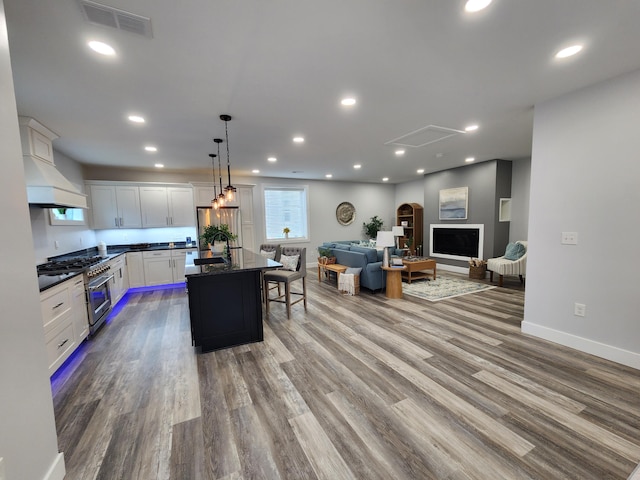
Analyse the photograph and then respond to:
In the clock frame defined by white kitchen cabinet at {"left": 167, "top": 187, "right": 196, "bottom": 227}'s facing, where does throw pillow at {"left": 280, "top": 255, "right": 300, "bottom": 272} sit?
The throw pillow is roughly at 11 o'clock from the white kitchen cabinet.

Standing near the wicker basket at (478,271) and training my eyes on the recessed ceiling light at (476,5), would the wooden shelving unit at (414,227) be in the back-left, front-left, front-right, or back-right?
back-right

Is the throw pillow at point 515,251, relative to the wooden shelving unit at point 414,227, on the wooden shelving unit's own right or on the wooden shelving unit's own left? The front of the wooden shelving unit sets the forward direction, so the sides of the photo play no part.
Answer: on the wooden shelving unit's own left

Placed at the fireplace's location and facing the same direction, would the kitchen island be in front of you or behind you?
in front

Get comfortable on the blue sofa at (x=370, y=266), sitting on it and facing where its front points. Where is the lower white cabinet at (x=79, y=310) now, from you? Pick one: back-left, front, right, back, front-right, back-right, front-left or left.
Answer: back

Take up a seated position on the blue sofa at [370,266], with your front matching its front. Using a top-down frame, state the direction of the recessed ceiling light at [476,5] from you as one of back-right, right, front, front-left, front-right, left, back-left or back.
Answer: back-right

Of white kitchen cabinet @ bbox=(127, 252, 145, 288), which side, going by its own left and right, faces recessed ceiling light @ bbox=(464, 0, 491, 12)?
front

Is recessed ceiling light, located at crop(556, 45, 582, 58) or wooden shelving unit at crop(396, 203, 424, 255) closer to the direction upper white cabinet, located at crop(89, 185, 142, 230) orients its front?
the recessed ceiling light
